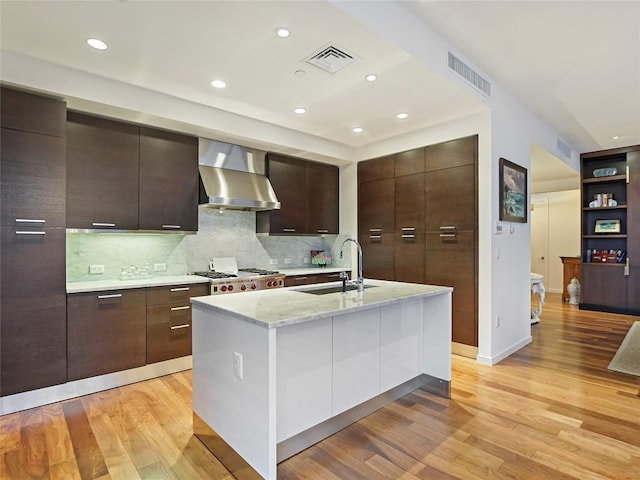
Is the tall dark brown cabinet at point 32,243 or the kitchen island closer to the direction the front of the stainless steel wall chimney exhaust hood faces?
the kitchen island

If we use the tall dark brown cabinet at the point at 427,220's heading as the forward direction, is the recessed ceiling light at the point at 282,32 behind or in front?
in front

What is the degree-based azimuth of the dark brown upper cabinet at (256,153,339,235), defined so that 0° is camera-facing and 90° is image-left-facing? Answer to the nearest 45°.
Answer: approximately 315°

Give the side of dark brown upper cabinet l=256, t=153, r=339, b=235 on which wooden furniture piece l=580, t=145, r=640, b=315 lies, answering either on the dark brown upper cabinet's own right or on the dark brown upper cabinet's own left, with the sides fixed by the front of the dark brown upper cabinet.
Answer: on the dark brown upper cabinet's own left

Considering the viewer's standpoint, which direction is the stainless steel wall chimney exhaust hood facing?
facing the viewer and to the right of the viewer

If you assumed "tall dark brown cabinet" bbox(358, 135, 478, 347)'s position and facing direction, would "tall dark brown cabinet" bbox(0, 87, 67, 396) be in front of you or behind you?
in front

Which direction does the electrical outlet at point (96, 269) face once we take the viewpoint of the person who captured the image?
facing the viewer

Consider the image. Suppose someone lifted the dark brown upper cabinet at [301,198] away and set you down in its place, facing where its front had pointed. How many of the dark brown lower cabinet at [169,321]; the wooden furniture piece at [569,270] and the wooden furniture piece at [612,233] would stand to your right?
1

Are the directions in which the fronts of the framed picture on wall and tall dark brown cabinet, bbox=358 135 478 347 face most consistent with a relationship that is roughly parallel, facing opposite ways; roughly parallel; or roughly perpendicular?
roughly perpendicular

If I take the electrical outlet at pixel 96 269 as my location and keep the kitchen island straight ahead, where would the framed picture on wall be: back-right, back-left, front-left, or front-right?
front-left

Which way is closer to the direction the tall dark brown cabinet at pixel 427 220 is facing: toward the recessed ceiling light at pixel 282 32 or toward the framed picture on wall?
the recessed ceiling light

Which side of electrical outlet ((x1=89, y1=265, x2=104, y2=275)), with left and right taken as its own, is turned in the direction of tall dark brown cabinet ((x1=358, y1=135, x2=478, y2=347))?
left
